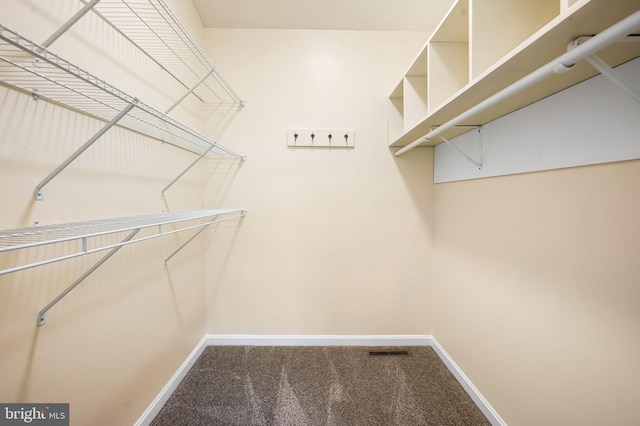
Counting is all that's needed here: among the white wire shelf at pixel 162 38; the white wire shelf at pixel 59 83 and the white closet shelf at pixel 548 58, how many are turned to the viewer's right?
2

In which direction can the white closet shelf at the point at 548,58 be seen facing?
to the viewer's left

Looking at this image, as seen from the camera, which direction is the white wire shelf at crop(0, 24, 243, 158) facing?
to the viewer's right

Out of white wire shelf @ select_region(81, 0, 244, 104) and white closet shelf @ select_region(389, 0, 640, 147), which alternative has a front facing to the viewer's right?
the white wire shelf

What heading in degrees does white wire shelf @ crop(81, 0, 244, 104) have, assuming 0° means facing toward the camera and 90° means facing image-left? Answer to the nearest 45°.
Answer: approximately 270°
